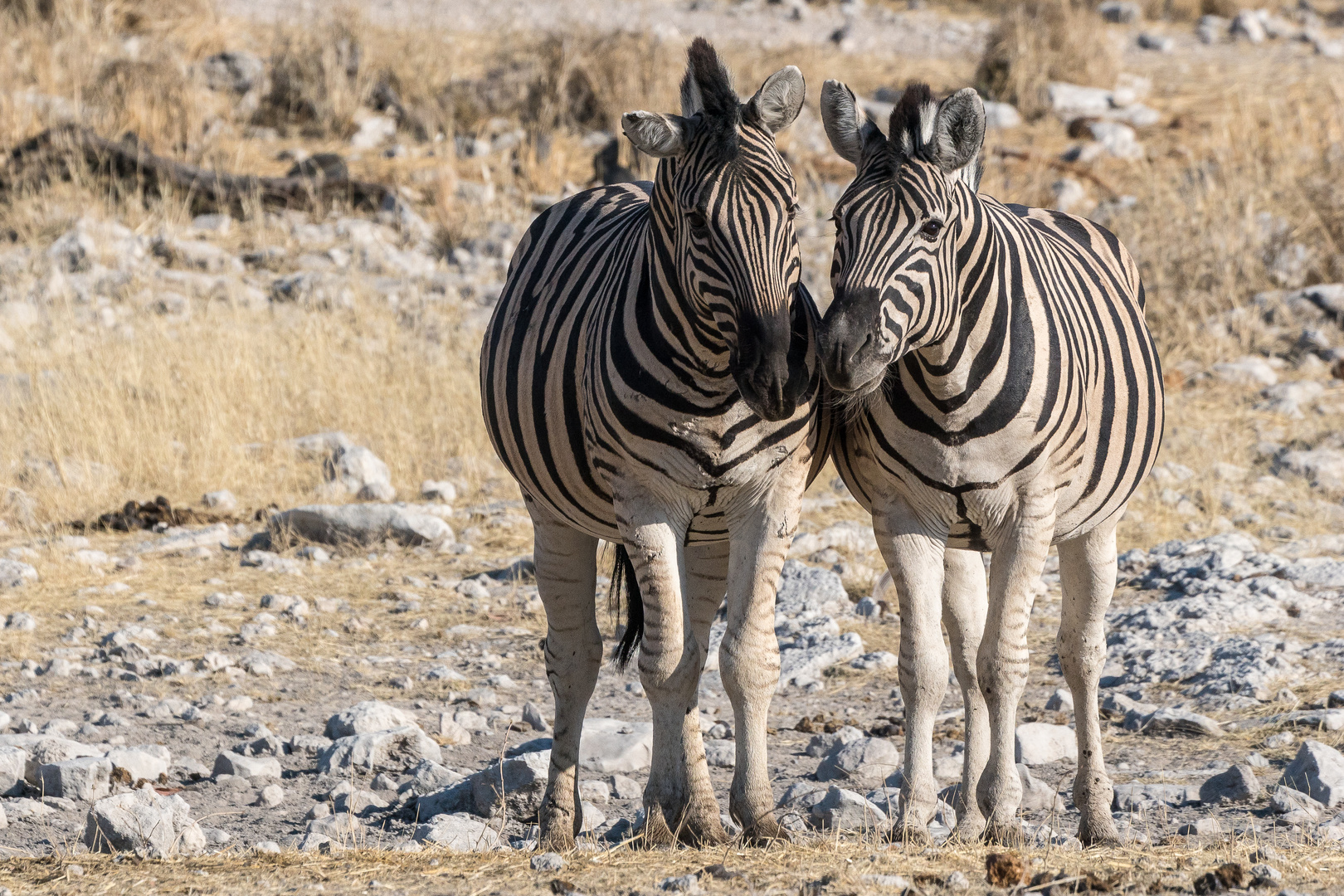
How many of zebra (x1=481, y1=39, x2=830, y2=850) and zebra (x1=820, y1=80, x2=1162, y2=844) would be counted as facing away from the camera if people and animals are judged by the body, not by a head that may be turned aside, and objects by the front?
0

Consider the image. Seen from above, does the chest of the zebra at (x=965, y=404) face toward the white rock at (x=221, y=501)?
no

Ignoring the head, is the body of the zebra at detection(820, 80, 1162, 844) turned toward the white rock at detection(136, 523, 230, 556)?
no

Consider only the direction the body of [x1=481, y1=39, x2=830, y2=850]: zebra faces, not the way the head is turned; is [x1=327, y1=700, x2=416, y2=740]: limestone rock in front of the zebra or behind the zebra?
behind

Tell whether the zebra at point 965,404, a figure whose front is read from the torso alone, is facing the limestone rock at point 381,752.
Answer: no

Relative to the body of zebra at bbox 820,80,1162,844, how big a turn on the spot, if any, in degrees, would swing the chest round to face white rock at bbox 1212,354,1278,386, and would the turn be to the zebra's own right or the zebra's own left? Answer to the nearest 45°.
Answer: approximately 135° to the zebra's own right

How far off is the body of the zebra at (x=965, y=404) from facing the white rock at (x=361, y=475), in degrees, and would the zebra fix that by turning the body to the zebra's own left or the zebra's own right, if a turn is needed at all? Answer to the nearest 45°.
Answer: approximately 90° to the zebra's own right

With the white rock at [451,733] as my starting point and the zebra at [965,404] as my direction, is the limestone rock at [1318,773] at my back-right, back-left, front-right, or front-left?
front-left

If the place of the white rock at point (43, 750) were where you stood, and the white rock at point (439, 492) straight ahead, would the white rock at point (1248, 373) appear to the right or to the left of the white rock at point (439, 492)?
right

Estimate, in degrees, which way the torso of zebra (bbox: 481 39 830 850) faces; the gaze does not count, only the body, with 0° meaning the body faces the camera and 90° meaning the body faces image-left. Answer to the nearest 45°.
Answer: approximately 315°

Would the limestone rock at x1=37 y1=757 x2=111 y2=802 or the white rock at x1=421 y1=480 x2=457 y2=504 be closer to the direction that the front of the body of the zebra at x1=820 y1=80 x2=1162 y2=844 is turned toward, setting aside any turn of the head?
the limestone rock
